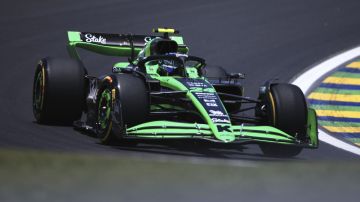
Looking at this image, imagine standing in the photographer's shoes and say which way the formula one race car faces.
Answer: facing the viewer and to the right of the viewer
